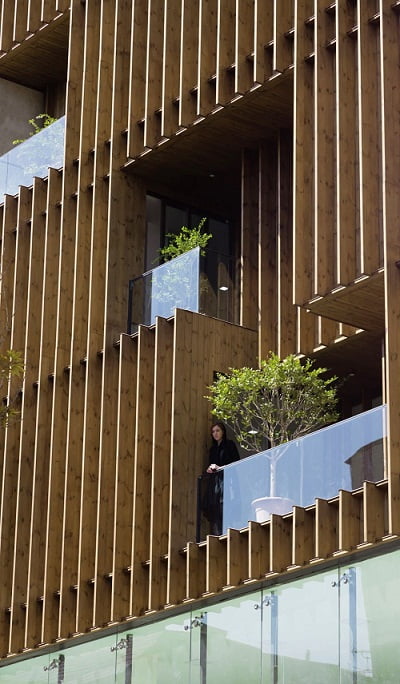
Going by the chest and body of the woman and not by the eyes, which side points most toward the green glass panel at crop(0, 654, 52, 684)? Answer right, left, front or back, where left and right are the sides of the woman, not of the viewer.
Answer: right

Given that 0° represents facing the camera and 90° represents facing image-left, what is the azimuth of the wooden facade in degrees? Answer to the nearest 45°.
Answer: approximately 45°
